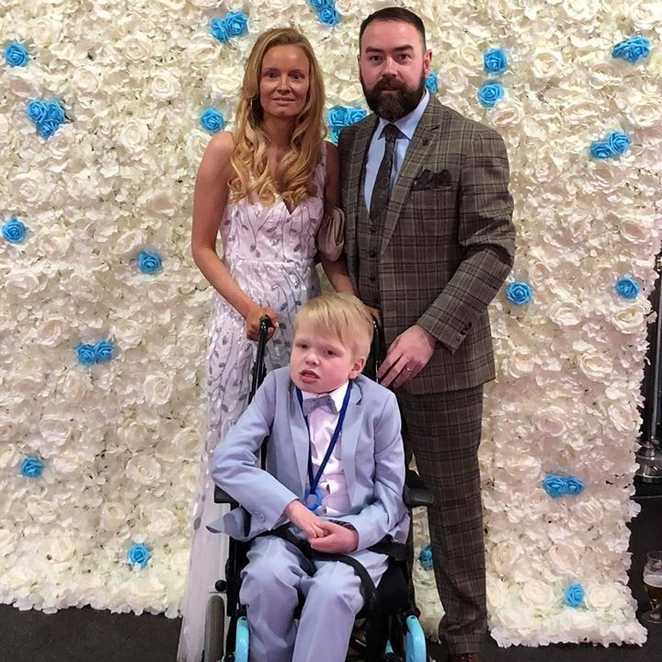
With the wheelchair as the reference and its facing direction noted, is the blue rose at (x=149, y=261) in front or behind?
behind

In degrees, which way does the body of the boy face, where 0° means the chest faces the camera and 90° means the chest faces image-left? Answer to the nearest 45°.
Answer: approximately 0°

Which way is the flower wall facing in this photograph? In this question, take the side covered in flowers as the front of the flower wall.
toward the camera

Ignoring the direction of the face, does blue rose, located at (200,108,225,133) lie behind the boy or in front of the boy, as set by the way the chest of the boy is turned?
behind

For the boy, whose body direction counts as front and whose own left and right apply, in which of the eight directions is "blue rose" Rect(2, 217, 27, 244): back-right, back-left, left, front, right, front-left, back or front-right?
back-right

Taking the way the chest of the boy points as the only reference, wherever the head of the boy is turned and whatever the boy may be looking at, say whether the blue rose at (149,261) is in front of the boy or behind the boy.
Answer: behind

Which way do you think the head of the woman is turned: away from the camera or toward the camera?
toward the camera

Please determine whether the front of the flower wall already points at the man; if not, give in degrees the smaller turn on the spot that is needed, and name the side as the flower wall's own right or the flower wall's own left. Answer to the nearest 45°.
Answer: approximately 45° to the flower wall's own left

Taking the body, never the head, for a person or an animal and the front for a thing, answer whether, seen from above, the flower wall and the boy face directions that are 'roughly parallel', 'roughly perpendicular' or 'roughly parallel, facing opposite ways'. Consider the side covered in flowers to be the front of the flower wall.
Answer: roughly parallel

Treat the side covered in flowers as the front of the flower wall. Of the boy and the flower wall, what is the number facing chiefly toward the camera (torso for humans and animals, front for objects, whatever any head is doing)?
2

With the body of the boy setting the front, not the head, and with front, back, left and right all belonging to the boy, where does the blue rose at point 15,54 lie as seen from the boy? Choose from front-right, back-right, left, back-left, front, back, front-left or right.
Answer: back-right

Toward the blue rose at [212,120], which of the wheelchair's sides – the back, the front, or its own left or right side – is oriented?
back

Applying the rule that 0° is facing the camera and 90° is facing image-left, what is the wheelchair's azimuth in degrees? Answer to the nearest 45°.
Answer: approximately 0°

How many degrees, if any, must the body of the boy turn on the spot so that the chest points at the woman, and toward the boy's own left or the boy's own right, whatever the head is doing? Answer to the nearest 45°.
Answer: approximately 180°
